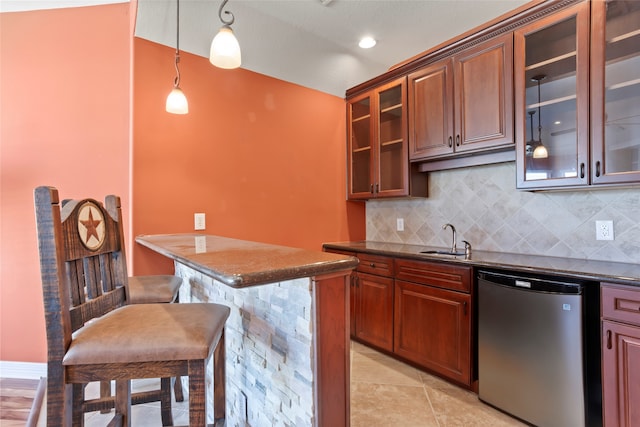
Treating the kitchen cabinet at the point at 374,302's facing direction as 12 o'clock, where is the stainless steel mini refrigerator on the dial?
The stainless steel mini refrigerator is roughly at 9 o'clock from the kitchen cabinet.

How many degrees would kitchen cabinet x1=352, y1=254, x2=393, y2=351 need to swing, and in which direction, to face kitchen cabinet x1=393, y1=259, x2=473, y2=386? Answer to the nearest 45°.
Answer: approximately 90° to its left

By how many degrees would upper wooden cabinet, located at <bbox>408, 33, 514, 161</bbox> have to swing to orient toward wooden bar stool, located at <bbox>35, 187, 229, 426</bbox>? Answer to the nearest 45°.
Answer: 0° — it already faces it

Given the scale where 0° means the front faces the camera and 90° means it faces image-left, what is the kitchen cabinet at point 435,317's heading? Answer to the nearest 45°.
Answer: approximately 45°

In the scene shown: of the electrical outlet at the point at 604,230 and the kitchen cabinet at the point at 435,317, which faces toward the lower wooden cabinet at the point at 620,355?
the electrical outlet

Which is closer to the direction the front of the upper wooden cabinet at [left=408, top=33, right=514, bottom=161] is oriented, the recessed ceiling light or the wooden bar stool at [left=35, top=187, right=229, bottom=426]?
the wooden bar stool

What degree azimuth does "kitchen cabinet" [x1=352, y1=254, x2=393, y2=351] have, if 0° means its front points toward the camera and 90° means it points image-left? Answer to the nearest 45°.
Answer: approximately 45°

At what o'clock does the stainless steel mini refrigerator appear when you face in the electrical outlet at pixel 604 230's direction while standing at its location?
The stainless steel mini refrigerator is roughly at 1 o'clock from the electrical outlet.

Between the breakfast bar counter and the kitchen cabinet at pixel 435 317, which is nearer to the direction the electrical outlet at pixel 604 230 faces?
the breakfast bar counter
